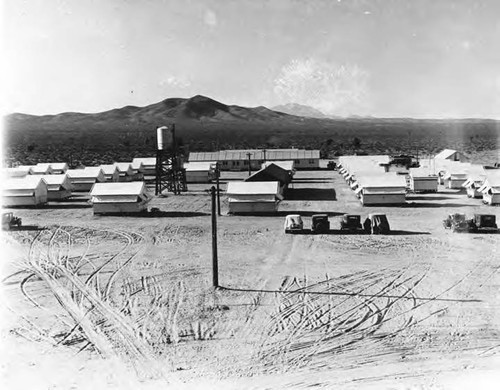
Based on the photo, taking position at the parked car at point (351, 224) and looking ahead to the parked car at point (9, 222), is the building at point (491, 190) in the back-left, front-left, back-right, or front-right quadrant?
back-right

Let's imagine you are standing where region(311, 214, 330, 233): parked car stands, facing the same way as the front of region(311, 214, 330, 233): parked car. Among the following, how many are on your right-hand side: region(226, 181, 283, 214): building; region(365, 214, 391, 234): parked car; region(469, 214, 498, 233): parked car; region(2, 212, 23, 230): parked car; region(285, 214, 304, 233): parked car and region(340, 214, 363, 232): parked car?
3

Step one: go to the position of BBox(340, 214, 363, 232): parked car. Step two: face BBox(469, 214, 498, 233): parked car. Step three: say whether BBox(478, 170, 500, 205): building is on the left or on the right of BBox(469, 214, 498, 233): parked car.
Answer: left
